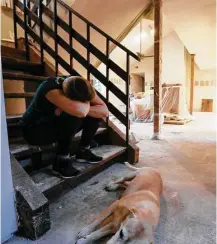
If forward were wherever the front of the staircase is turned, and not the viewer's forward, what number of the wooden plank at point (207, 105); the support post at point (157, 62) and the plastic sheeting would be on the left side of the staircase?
3

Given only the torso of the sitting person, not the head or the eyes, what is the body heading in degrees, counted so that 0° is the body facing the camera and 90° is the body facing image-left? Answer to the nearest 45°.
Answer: approximately 315°

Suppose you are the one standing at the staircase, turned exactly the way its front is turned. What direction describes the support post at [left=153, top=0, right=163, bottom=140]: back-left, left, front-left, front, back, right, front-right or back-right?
left

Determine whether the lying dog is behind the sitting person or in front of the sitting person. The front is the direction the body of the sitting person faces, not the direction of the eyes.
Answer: in front

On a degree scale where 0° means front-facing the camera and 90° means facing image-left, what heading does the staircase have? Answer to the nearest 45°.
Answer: approximately 315°

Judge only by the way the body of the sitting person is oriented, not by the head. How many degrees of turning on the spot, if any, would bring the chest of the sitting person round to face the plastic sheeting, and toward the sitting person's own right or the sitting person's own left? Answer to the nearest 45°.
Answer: approximately 90° to the sitting person's own left

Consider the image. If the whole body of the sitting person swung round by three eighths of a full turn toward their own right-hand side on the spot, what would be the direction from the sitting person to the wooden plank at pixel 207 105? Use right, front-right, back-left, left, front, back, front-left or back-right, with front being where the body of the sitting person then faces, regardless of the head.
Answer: back-right

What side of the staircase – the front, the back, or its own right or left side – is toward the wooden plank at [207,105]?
left
